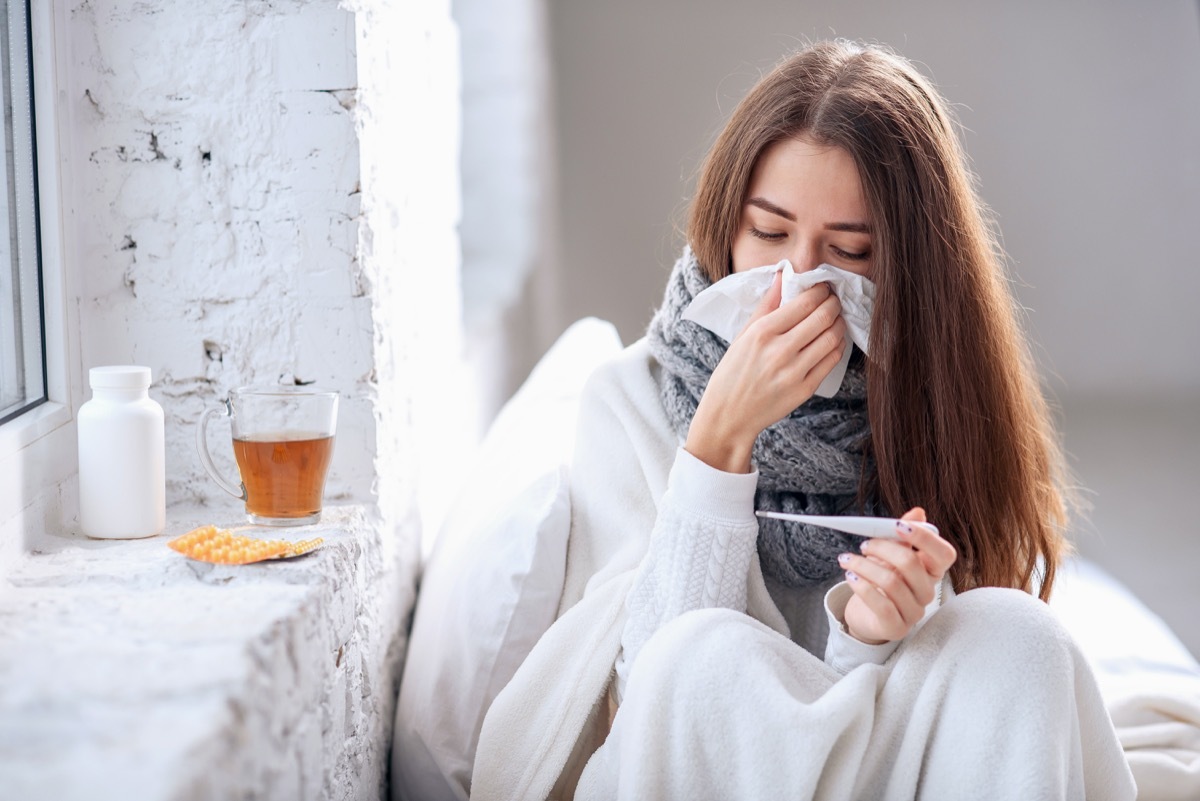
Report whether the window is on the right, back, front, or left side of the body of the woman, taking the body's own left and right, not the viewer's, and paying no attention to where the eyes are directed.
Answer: right

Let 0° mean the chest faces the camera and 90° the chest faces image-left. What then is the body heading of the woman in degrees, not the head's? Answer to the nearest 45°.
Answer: approximately 0°
